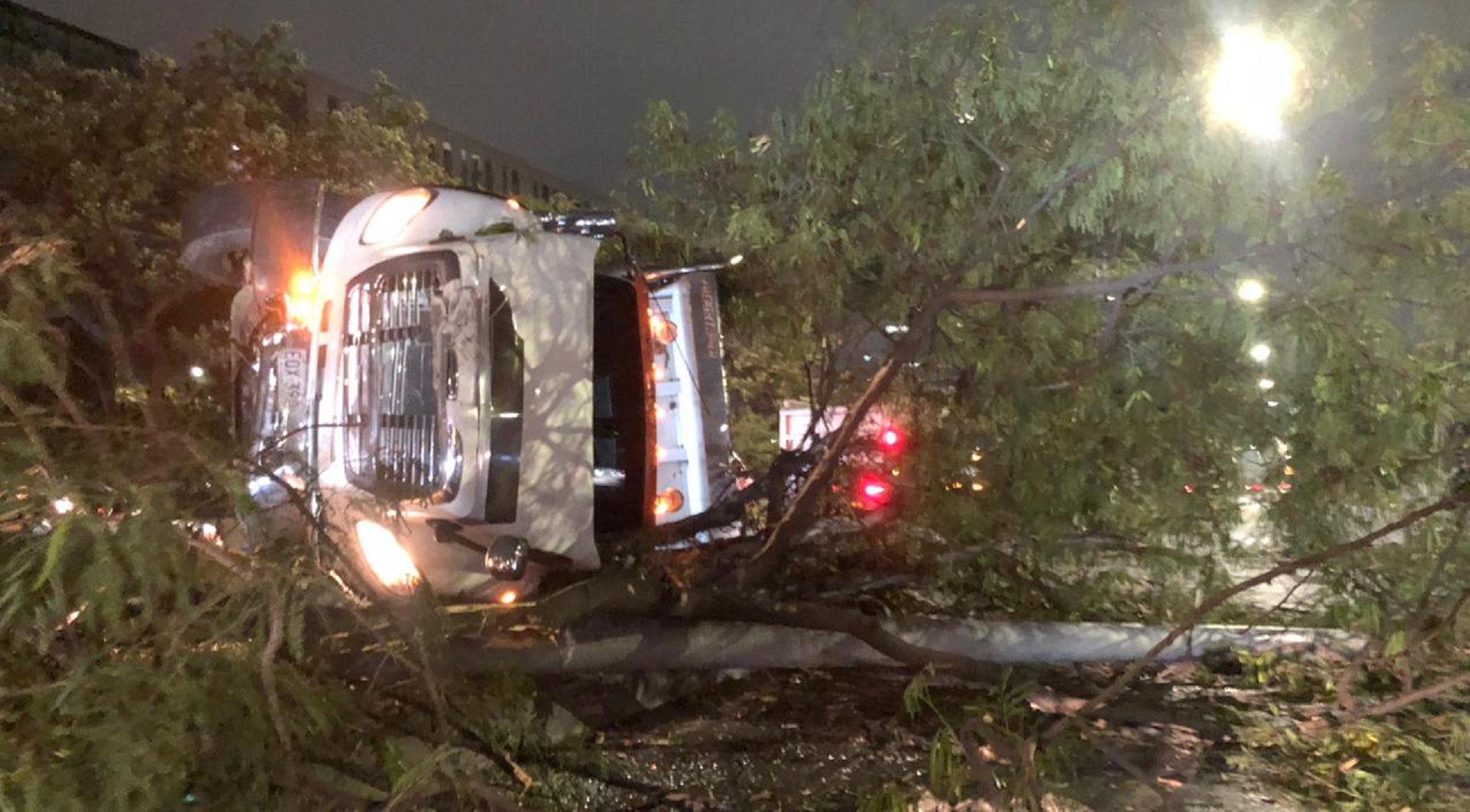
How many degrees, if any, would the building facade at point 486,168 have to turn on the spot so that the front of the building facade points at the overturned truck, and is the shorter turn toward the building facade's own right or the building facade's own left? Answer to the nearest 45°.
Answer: approximately 45° to the building facade's own right

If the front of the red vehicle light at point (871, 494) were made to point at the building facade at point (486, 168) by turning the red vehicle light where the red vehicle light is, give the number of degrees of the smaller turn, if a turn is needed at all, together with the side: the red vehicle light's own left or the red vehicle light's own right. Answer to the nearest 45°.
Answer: approximately 135° to the red vehicle light's own right

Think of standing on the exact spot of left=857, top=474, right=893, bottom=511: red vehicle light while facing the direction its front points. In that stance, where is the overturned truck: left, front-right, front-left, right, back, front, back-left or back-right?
front-right

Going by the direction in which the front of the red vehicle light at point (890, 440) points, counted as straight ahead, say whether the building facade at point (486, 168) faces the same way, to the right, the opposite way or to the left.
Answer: to the left

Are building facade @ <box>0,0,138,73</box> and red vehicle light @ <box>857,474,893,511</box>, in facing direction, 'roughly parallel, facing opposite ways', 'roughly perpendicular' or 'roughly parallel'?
roughly perpendicular

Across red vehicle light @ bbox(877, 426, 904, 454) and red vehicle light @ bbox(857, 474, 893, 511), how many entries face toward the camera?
2

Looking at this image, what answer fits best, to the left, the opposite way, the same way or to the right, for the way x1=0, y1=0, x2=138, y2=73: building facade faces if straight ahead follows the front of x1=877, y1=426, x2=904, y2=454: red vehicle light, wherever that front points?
to the left

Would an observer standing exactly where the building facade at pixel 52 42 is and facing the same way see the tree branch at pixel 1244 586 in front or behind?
in front
